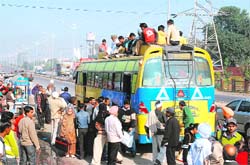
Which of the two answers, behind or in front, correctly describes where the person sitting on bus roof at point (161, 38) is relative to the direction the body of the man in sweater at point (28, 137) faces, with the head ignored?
in front

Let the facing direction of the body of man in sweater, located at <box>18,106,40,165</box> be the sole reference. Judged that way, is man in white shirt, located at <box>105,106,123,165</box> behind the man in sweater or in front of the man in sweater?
in front

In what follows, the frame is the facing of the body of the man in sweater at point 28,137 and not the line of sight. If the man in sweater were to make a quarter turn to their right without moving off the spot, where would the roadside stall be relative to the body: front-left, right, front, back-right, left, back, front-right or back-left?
back-left

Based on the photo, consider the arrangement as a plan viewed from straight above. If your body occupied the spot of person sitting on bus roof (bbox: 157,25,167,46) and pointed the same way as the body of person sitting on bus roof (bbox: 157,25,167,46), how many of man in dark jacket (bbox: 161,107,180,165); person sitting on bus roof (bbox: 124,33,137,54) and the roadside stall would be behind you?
1

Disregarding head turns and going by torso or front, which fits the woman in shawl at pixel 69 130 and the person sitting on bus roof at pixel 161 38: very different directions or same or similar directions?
very different directions
